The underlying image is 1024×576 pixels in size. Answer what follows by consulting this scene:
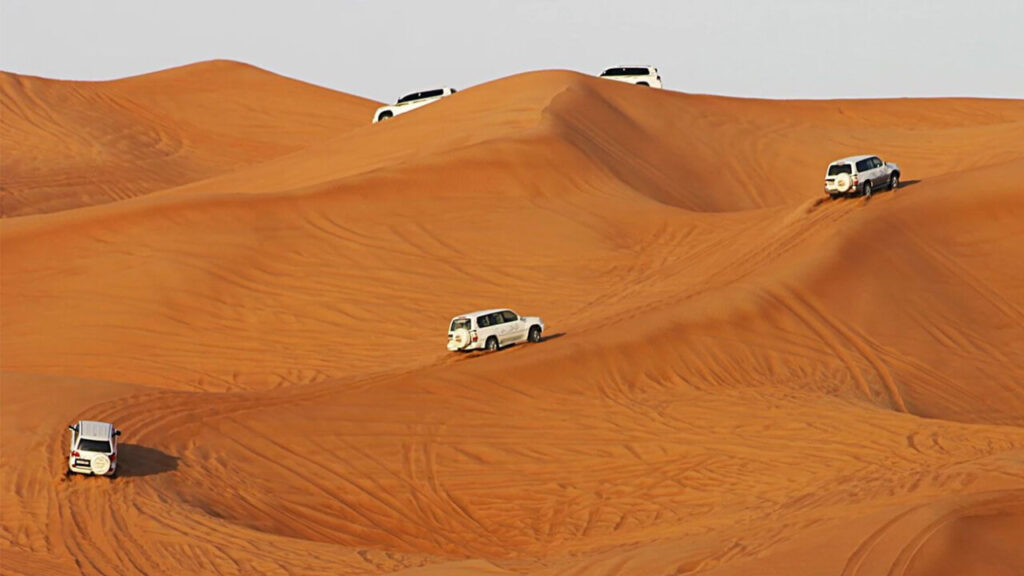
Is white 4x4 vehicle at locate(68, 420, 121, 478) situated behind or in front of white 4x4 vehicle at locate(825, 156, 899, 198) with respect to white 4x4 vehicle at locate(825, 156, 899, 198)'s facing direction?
behind

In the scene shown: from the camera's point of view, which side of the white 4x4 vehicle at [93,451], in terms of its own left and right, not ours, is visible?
back

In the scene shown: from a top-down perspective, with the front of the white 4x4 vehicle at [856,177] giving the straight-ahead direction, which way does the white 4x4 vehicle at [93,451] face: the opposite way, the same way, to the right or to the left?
to the left

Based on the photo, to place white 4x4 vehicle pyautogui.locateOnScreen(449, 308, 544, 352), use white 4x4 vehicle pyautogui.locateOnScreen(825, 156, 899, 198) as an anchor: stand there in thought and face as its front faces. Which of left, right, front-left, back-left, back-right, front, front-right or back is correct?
back

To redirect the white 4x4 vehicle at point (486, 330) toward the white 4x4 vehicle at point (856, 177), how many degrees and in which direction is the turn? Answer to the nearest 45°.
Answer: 0° — it already faces it

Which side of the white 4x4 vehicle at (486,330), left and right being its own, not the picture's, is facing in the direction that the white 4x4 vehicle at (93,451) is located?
back

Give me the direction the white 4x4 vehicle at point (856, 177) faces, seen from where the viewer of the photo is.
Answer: facing away from the viewer and to the right of the viewer

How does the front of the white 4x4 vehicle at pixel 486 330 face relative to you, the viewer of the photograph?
facing away from the viewer and to the right of the viewer
